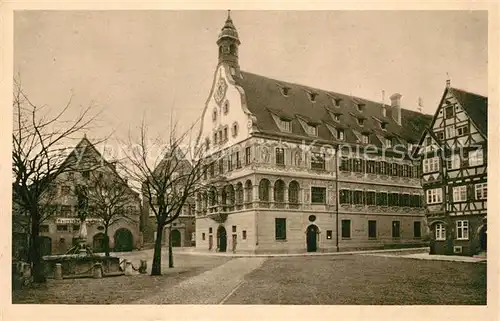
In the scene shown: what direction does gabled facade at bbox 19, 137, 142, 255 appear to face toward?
toward the camera

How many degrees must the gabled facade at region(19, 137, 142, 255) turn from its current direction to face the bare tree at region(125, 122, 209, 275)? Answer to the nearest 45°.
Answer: approximately 45° to its left

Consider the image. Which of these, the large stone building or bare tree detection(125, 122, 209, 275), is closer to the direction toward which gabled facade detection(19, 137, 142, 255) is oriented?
the bare tree

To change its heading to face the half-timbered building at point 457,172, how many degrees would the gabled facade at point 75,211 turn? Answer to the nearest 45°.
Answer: approximately 90° to its left
